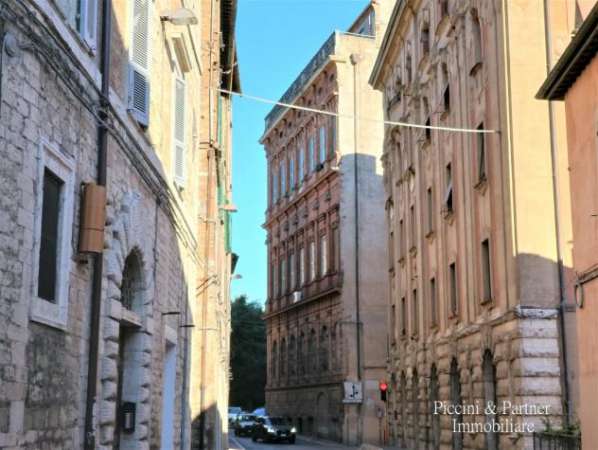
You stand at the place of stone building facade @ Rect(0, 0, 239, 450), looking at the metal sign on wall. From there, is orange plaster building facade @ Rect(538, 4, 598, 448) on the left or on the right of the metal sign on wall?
right

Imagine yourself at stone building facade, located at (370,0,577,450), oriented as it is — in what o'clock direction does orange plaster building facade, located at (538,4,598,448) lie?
orange plaster building facade, located at (538,4,598,448) is roughly at 10 o'clock from stone building facade, located at (370,0,577,450).

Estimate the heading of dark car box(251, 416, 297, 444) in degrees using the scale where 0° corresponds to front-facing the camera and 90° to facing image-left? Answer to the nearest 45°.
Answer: approximately 315°

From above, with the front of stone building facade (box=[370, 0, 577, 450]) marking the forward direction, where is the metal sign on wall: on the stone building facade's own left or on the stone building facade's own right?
on the stone building facade's own right

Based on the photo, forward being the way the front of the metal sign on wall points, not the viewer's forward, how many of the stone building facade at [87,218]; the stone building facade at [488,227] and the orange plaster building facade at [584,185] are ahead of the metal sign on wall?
3

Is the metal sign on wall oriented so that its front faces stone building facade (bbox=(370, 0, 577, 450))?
yes

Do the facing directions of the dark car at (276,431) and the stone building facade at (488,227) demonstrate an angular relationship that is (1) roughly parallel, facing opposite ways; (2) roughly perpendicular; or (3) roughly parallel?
roughly perpendicular

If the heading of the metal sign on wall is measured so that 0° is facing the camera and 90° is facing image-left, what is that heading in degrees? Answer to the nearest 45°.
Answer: approximately 0°
